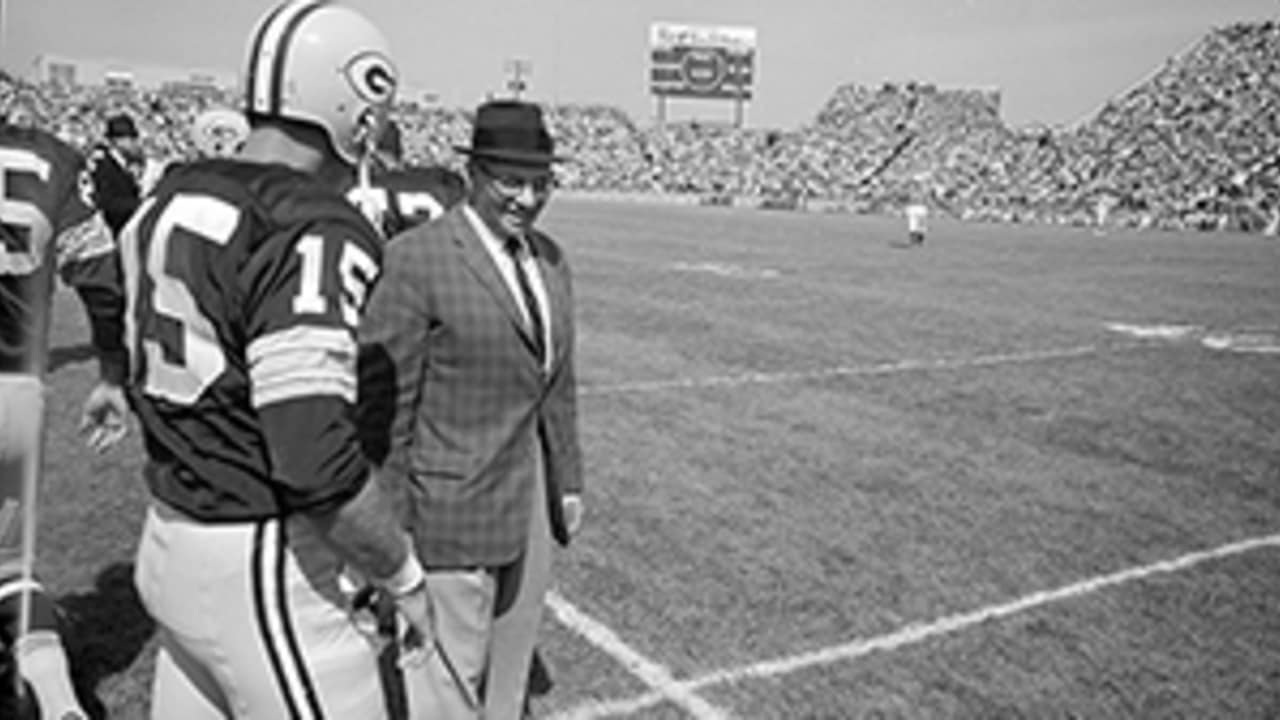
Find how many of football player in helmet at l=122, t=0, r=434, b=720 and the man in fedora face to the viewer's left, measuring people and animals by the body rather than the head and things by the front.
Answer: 0

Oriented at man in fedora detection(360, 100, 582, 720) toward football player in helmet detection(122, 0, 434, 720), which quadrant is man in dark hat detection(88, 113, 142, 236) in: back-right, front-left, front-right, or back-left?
back-right

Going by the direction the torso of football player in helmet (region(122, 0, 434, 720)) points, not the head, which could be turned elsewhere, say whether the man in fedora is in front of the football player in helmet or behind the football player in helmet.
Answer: in front

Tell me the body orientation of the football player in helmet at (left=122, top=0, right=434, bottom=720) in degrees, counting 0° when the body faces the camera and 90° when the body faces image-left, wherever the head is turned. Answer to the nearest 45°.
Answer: approximately 225°

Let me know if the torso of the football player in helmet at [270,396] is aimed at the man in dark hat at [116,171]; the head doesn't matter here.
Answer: no

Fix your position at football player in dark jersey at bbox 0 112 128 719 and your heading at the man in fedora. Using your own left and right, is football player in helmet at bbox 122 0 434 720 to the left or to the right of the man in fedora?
right

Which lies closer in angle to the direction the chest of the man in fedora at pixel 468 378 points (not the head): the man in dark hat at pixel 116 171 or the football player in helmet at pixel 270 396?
the football player in helmet

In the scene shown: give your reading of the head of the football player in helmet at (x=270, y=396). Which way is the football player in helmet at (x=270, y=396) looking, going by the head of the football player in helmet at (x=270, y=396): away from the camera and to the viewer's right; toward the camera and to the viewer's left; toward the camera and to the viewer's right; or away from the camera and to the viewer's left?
away from the camera and to the viewer's right

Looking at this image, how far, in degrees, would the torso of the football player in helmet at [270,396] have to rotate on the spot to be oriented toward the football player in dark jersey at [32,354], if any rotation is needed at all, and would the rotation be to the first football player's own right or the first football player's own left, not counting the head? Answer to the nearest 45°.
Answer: approximately 90° to the first football player's own left

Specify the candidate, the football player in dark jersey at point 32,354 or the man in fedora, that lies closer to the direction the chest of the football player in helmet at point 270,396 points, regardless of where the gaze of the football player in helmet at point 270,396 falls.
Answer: the man in fedora
